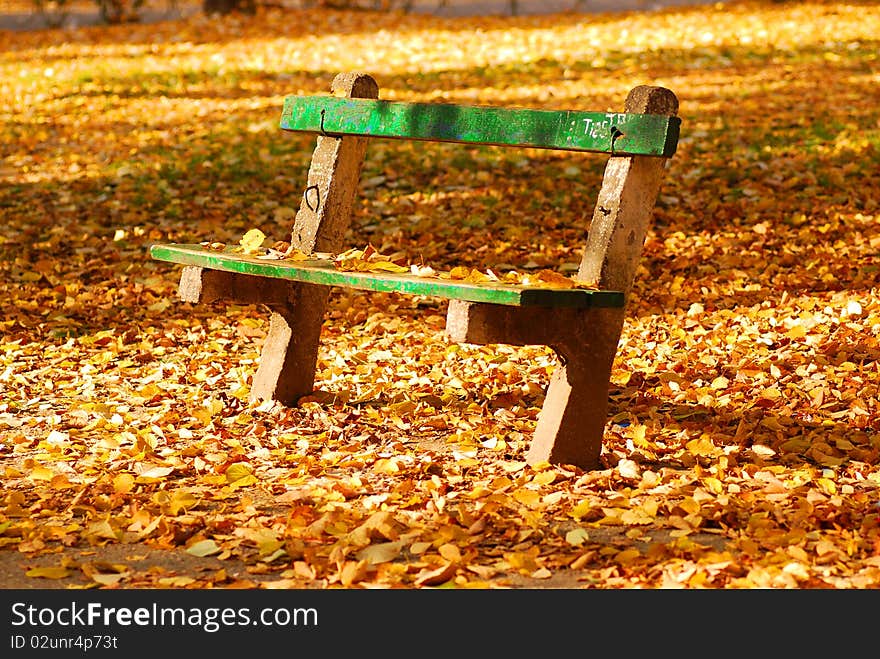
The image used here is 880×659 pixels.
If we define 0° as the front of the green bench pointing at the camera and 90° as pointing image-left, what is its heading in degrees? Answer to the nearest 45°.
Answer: approximately 45°

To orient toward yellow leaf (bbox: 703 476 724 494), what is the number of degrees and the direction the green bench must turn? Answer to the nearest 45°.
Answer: approximately 90° to its left

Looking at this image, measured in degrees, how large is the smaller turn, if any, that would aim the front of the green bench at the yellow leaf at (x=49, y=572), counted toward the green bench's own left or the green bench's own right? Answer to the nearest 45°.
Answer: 0° — it already faces it

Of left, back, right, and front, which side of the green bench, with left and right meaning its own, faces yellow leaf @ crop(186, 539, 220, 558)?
front
